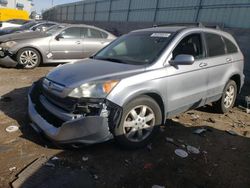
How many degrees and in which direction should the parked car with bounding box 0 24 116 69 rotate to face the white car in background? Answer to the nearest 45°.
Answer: approximately 90° to its right

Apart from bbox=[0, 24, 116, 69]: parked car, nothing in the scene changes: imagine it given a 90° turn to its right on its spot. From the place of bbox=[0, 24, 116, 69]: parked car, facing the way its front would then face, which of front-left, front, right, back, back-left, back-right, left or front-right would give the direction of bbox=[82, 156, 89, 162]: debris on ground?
back

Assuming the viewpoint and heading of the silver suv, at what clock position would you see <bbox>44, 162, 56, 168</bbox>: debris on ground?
The debris on ground is roughly at 12 o'clock from the silver suv.

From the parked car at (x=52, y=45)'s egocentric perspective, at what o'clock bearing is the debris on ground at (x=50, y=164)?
The debris on ground is roughly at 9 o'clock from the parked car.

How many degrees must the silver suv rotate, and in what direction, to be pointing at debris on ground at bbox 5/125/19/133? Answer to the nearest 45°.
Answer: approximately 45° to its right

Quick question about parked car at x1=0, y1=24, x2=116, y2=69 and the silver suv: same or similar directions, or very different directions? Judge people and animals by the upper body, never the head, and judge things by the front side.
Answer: same or similar directions

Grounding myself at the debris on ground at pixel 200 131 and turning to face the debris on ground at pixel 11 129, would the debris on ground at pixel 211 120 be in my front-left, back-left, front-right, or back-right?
back-right

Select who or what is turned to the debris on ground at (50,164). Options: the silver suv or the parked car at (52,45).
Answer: the silver suv

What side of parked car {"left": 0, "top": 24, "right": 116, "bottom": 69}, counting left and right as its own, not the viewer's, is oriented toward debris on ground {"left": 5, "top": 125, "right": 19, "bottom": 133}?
left

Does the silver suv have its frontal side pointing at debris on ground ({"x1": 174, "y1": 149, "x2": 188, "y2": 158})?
no

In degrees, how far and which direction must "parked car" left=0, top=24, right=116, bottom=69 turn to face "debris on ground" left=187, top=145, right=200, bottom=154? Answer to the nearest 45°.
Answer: approximately 90° to its left

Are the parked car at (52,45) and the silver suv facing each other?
no

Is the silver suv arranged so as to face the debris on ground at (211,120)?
no

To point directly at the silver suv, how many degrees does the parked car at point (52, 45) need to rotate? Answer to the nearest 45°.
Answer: approximately 90° to its left

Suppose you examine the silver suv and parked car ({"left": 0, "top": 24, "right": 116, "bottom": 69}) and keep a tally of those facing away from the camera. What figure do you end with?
0

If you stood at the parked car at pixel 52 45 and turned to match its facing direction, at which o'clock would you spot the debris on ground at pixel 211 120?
The debris on ground is roughly at 8 o'clock from the parked car.

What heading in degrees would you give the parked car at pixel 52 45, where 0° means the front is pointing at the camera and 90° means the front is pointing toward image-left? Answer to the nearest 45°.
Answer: approximately 90°
